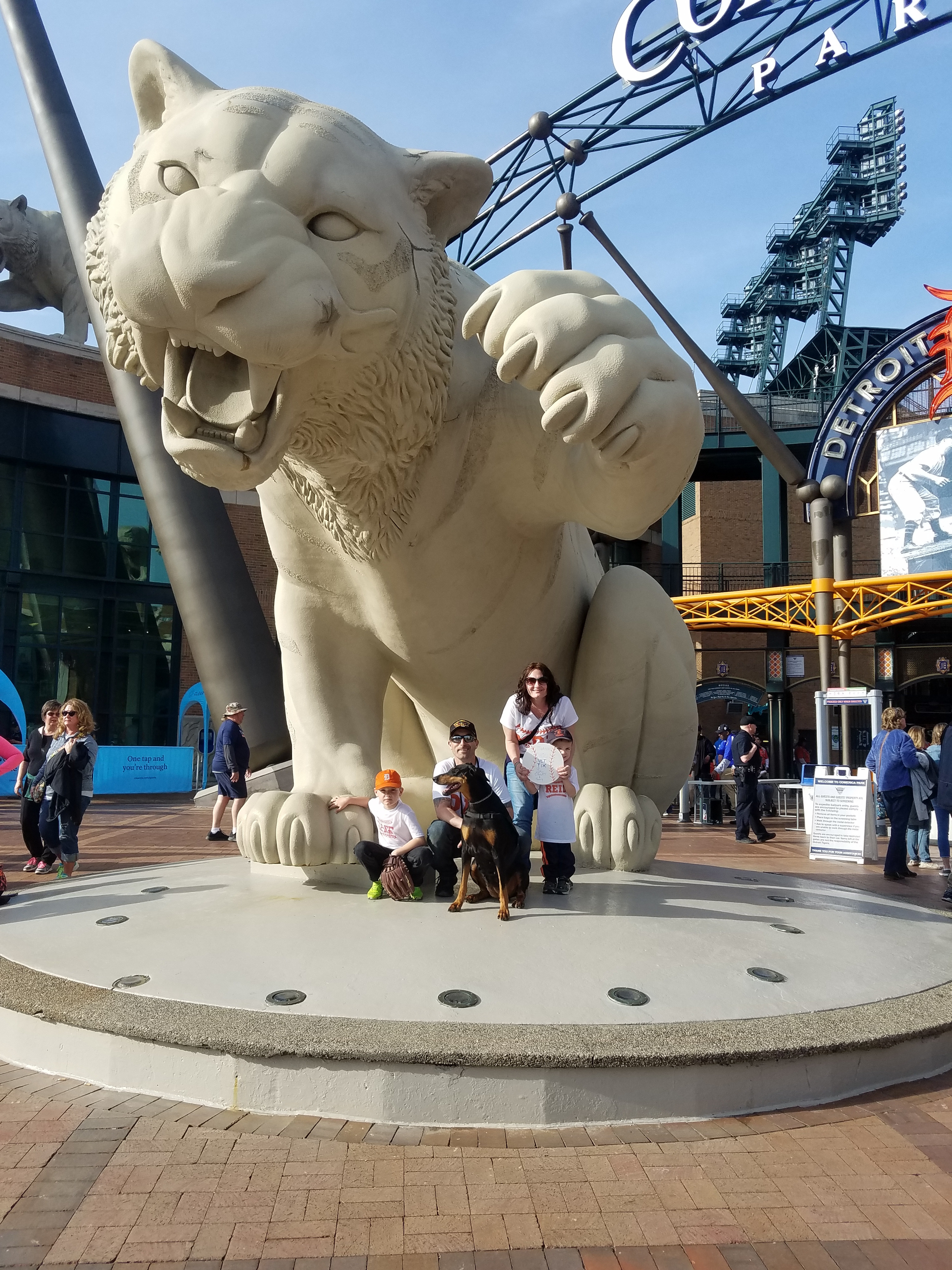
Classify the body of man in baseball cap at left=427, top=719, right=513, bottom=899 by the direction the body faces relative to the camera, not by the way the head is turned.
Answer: toward the camera

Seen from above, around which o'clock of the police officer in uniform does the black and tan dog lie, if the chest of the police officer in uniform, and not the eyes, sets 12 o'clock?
The black and tan dog is roughly at 3 o'clock from the police officer in uniform.

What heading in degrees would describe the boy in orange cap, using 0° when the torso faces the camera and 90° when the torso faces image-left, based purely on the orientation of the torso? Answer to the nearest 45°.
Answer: approximately 0°

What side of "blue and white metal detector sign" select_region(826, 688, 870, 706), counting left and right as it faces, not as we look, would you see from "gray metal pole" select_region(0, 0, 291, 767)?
right

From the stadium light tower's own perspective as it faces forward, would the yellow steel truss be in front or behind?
behind

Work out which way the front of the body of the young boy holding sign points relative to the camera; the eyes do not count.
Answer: toward the camera

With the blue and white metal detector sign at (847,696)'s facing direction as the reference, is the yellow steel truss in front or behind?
behind

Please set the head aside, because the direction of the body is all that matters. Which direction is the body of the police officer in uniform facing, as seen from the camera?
to the viewer's right

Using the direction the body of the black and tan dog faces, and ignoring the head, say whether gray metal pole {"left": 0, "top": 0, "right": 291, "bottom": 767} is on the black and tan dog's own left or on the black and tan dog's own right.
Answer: on the black and tan dog's own right

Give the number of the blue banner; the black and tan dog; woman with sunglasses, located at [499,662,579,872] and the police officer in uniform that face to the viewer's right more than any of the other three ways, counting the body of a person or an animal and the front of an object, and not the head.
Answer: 1

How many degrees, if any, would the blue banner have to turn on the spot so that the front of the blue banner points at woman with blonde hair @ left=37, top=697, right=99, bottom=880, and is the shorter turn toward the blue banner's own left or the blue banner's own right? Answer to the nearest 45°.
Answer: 0° — it already faces them

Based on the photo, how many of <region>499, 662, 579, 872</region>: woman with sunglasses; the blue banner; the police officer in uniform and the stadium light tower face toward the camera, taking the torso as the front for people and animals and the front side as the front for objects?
2
